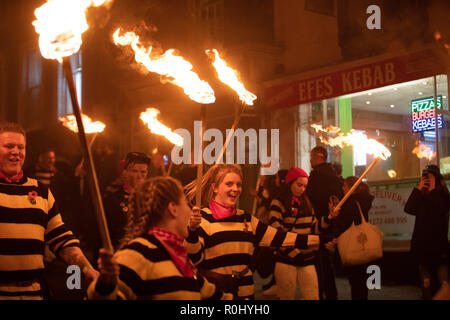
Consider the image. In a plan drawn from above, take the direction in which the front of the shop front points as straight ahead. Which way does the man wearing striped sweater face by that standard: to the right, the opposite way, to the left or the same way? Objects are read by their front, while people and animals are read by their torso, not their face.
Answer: to the left

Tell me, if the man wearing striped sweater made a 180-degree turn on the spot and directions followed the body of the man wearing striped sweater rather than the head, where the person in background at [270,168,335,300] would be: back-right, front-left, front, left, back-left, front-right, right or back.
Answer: front-right

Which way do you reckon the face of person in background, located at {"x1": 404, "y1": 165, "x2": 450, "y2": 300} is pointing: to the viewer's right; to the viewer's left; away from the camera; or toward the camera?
toward the camera

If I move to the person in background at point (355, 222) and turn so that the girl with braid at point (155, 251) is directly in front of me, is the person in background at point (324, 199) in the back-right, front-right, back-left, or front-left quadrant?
back-right

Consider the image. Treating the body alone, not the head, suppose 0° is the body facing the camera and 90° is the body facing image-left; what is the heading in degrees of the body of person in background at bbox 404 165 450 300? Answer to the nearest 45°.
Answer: approximately 45°

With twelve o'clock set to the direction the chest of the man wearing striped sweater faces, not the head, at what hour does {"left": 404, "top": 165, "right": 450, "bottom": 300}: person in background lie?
The person in background is roughly at 8 o'clock from the man wearing striped sweater.

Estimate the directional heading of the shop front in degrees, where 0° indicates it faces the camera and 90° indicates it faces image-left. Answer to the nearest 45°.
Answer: approximately 45°

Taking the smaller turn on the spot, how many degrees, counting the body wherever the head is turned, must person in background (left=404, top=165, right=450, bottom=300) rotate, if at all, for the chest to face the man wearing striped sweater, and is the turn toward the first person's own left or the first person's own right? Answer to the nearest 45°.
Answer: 0° — they already face them

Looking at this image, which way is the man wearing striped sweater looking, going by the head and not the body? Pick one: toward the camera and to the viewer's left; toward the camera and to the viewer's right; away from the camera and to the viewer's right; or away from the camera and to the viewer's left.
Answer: toward the camera and to the viewer's right

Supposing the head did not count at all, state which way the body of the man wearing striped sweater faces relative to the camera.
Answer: toward the camera

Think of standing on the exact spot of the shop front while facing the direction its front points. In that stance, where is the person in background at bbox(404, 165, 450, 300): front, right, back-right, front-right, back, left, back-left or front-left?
front-left

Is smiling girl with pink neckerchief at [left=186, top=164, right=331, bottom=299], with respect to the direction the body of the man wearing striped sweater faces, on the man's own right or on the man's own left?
on the man's own left

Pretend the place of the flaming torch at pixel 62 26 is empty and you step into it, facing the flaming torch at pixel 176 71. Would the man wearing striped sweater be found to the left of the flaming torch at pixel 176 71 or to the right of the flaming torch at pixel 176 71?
left

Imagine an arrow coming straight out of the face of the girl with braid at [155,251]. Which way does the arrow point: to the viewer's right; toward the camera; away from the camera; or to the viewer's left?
to the viewer's right

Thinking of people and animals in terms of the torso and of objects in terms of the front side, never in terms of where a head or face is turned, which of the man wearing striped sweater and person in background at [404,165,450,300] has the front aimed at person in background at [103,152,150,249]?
person in background at [404,165,450,300]
